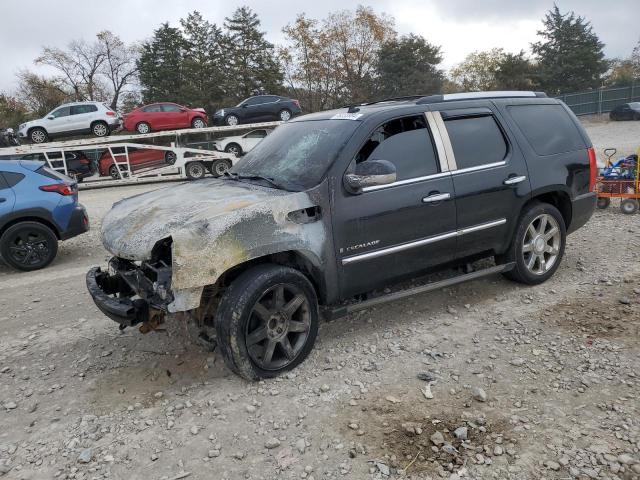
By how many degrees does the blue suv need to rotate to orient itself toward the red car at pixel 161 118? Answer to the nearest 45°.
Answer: approximately 90° to its right

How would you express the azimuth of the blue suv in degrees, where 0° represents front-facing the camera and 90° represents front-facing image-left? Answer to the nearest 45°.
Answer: approximately 90°

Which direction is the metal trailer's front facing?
to the viewer's left

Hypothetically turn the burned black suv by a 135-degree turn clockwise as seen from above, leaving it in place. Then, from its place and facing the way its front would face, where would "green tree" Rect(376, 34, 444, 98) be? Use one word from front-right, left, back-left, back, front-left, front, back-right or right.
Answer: front

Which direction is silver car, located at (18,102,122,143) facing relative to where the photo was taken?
to the viewer's left

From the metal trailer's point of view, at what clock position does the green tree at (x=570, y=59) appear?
The green tree is roughly at 5 o'clock from the metal trailer.

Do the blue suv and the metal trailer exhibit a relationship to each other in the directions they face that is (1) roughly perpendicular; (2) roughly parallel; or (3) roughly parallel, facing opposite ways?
roughly parallel

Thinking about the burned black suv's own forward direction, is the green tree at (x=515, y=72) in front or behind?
behind

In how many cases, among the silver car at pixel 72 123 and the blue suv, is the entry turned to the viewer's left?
2
